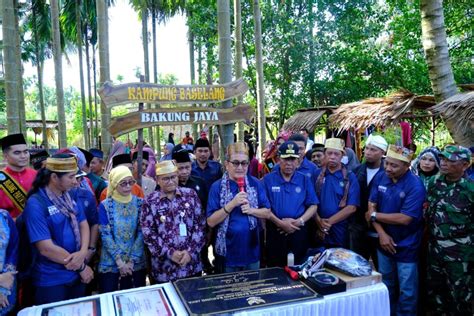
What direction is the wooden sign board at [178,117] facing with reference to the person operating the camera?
facing the viewer

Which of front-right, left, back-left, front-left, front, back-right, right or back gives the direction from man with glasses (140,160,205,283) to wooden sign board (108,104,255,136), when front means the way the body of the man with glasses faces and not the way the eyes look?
back

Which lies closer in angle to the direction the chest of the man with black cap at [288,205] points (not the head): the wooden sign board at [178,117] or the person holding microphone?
the person holding microphone

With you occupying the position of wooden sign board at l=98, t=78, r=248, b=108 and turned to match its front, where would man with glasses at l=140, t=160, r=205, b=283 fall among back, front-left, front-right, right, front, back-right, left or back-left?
front

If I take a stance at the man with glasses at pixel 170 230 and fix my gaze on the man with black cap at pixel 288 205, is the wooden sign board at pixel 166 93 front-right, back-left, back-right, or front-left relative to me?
front-left

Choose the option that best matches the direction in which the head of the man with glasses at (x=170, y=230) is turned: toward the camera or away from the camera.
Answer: toward the camera

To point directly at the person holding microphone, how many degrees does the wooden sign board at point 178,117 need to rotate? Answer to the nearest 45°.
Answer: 0° — it already faces them

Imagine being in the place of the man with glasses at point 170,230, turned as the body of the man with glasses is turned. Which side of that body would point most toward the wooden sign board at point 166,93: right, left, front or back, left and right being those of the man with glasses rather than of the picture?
back

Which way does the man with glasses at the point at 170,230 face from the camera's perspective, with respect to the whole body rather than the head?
toward the camera

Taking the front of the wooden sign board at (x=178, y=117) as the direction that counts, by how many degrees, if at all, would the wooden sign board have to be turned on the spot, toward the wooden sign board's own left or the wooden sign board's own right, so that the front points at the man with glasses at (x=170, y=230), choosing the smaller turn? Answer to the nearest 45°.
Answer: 0° — it already faces them

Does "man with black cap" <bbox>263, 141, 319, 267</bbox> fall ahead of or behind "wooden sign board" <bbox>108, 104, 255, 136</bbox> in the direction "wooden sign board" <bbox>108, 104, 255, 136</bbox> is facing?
ahead

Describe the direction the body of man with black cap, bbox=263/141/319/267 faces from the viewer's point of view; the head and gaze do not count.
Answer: toward the camera

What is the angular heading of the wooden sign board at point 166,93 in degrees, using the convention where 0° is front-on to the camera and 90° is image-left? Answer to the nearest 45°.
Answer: approximately 0°

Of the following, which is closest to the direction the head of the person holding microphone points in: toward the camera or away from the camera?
toward the camera

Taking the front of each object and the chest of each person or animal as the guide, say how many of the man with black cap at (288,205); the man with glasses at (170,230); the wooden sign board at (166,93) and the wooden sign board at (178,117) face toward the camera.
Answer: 4

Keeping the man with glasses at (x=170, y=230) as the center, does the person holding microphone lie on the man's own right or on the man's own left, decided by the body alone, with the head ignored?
on the man's own left
